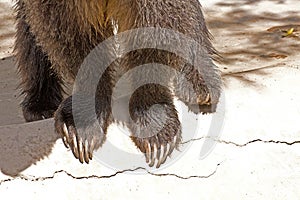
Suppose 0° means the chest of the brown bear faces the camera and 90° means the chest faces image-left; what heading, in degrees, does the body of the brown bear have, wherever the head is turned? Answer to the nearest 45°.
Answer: approximately 0°
